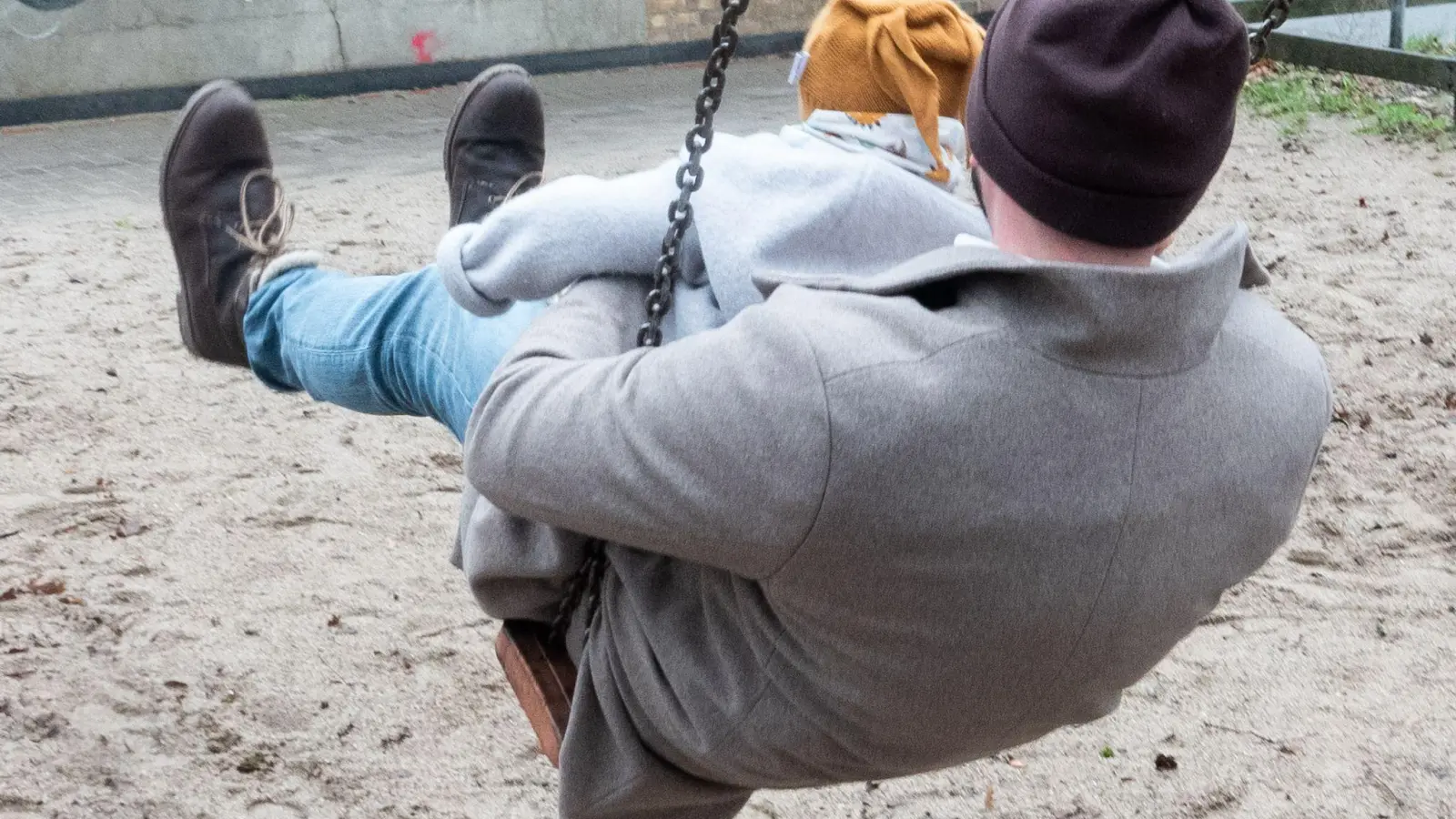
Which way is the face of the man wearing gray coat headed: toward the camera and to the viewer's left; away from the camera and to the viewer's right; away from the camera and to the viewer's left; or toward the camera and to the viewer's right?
away from the camera and to the viewer's left

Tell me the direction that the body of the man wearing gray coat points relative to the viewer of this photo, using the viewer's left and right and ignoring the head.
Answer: facing away from the viewer and to the left of the viewer
